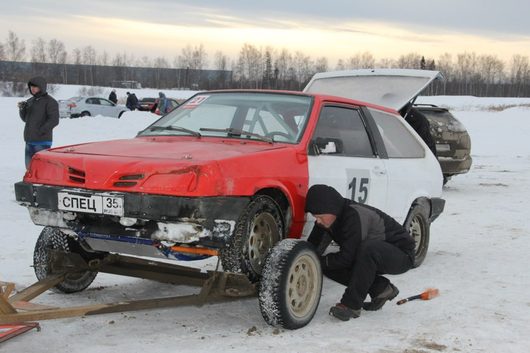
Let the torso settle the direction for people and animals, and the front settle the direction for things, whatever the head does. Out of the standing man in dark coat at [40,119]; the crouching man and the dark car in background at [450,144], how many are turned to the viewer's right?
0

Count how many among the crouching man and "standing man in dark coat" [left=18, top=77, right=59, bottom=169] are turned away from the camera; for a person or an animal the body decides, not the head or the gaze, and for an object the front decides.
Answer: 0

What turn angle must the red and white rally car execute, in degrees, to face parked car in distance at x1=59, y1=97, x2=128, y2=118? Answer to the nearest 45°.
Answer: approximately 135° to its right

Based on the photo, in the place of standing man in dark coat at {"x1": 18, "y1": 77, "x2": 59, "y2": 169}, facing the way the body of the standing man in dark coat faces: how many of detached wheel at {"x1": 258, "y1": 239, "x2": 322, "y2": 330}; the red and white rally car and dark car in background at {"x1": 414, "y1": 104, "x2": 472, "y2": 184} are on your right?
0

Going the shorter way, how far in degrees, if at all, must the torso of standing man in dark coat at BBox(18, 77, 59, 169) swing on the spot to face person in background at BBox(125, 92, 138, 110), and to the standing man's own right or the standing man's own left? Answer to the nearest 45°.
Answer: approximately 135° to the standing man's own right

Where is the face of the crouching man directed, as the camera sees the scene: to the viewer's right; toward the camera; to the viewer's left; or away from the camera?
to the viewer's left

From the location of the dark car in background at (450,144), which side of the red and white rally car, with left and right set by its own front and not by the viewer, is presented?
back

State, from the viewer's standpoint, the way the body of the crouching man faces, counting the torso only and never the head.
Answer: to the viewer's left

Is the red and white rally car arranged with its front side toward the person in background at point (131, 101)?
no

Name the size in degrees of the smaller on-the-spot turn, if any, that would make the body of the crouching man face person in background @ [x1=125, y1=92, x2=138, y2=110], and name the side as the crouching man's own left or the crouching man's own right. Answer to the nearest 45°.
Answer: approximately 45° to the crouching man's own right

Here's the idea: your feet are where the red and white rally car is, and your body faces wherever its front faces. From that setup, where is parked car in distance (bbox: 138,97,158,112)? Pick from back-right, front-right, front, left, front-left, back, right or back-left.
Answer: back-right

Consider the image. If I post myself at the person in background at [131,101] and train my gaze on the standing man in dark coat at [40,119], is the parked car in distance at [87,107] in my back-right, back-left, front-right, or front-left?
front-right

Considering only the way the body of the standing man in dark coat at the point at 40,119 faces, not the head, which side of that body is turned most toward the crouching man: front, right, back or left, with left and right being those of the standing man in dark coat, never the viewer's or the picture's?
left
